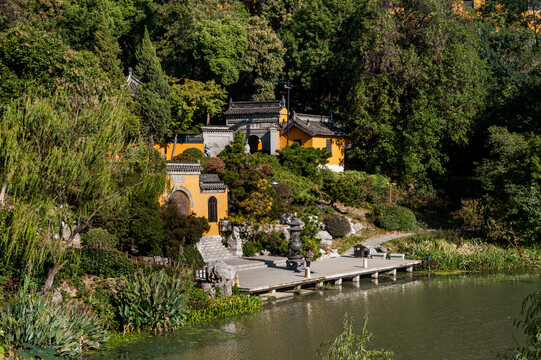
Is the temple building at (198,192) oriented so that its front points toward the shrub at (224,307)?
yes

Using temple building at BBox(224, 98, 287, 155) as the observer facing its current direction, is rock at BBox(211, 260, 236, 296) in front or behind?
in front

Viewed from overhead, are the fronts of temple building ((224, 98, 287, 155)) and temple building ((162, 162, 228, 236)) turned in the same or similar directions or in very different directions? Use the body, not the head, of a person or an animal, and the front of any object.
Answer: same or similar directions

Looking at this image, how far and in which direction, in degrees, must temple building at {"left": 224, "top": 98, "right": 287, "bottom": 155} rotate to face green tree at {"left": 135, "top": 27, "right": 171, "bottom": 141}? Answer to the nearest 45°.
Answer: approximately 45° to its right

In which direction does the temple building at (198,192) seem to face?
toward the camera

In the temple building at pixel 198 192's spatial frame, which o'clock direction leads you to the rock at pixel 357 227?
The rock is roughly at 8 o'clock from the temple building.

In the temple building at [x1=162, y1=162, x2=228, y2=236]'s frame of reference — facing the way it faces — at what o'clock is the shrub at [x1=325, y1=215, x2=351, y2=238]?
The shrub is roughly at 8 o'clock from the temple building.

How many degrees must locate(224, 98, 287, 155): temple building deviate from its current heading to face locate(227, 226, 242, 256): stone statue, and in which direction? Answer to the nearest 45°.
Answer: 0° — it already faces it

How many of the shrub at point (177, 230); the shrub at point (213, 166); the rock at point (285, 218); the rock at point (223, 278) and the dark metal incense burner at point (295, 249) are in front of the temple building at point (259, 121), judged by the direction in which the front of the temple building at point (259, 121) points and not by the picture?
5

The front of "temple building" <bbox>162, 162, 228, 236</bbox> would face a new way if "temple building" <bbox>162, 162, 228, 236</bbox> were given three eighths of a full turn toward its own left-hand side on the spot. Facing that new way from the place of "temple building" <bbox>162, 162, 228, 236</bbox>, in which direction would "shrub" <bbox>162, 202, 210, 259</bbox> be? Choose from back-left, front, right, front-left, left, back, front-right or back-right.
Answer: back-right

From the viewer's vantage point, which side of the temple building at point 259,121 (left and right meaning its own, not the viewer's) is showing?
front

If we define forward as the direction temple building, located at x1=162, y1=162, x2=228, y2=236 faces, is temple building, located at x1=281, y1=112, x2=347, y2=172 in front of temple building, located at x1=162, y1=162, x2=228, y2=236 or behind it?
behind

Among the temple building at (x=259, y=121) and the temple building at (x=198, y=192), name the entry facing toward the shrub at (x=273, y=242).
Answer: the temple building at (x=259, y=121)

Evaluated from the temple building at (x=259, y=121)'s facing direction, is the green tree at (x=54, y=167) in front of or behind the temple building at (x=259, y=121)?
in front

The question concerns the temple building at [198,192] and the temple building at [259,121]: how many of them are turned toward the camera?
2

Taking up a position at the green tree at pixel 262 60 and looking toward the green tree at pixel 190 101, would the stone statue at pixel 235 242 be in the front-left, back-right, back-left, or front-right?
front-left

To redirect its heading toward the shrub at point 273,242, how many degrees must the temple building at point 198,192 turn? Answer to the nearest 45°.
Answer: approximately 90° to its left

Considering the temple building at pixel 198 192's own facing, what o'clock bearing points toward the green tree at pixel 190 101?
The green tree is roughly at 6 o'clock from the temple building.

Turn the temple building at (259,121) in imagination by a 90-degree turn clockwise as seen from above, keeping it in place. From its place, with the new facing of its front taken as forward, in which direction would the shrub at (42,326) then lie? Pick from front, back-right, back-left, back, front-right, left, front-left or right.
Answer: left
